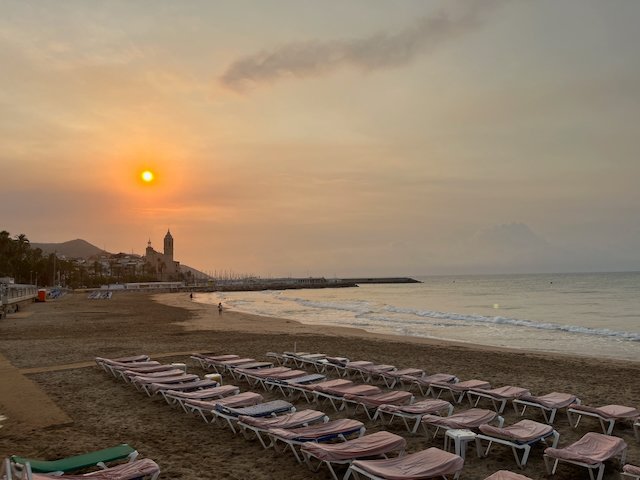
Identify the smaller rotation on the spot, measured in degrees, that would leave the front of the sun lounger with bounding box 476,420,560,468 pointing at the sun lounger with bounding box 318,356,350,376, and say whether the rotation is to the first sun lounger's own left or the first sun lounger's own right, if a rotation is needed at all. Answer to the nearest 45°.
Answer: approximately 90° to the first sun lounger's own right

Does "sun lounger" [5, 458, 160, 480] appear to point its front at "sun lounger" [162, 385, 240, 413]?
no

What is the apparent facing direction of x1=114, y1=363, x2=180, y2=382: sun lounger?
to the viewer's right

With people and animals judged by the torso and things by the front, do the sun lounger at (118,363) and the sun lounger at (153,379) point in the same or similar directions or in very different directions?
same or similar directions

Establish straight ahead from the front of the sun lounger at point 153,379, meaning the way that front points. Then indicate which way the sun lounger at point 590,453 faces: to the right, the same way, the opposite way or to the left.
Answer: the same way

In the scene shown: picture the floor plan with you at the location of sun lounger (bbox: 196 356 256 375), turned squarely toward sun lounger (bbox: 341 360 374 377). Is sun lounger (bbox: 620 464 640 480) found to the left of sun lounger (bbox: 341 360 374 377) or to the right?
right

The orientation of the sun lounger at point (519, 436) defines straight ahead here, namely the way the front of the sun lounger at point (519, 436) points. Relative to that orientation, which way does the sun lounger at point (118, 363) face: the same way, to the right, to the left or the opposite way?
the same way

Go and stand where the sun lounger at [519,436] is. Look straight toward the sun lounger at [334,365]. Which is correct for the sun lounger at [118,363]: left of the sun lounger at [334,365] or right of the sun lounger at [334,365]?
left

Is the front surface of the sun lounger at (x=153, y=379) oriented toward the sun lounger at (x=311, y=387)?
no
